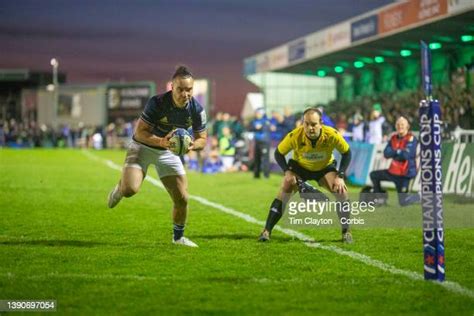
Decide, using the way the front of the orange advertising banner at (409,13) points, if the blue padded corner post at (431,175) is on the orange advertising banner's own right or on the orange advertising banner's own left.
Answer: on the orange advertising banner's own left

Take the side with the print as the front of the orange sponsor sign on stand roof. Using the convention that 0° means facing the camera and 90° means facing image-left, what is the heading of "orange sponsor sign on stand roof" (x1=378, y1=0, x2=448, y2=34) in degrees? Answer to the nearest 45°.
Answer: approximately 45°
